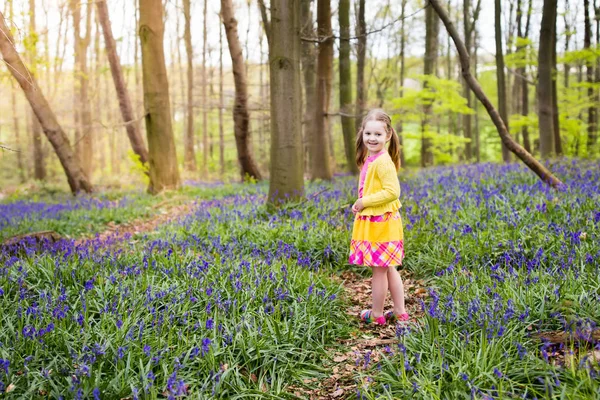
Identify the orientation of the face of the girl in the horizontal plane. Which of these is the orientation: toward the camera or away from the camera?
toward the camera

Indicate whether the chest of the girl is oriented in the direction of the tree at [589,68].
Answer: no
